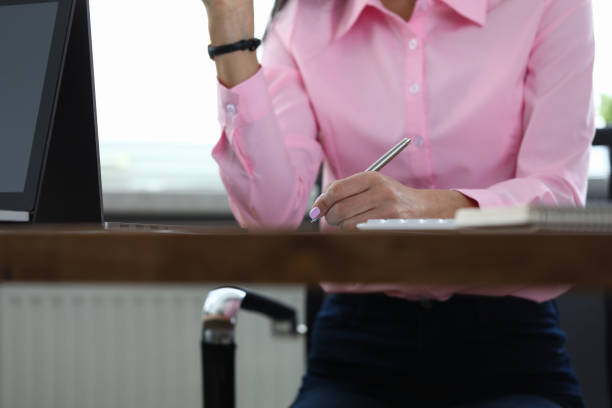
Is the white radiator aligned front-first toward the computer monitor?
yes

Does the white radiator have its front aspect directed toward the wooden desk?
yes

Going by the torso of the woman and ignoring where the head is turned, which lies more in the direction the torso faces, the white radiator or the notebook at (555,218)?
the notebook

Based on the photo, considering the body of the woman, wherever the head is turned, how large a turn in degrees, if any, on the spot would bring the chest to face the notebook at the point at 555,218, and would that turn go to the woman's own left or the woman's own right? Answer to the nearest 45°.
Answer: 0° — they already face it

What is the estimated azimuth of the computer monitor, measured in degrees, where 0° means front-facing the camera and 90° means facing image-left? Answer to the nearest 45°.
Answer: approximately 45°

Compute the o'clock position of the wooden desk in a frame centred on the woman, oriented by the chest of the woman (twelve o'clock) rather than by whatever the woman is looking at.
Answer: The wooden desk is roughly at 12 o'clock from the woman.

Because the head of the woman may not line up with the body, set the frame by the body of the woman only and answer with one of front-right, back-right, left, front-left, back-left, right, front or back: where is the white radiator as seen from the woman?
back-right

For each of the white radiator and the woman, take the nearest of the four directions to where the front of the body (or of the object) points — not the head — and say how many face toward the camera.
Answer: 2

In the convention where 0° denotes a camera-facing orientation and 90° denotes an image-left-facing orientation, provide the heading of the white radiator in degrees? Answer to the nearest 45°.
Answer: approximately 0°
